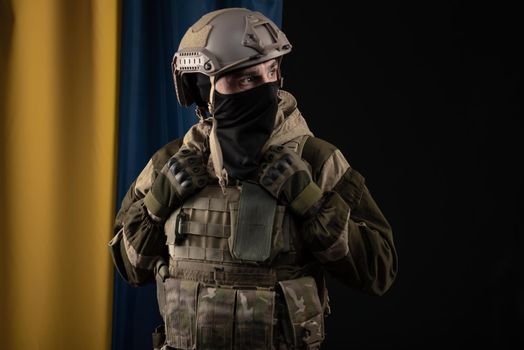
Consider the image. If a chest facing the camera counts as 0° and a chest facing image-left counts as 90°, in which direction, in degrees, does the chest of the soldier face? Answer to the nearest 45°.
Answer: approximately 0°
